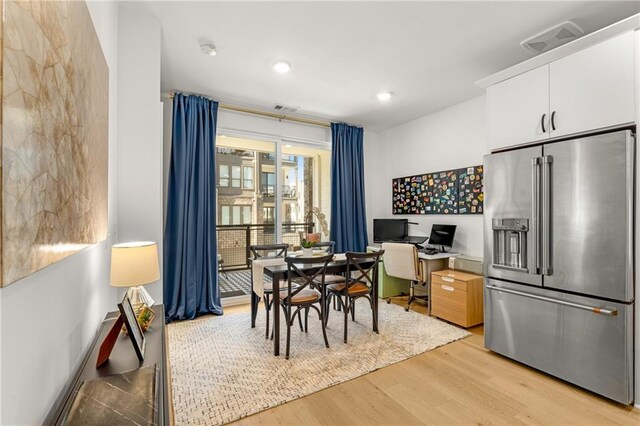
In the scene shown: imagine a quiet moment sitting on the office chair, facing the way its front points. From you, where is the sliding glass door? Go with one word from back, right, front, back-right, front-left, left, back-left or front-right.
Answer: back-left

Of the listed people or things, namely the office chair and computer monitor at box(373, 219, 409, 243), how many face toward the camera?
1

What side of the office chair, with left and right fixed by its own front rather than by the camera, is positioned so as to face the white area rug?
back

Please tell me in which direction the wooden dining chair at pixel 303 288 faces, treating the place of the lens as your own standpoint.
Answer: facing away from the viewer and to the left of the viewer

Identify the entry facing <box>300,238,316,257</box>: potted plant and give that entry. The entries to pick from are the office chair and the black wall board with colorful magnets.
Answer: the black wall board with colorful magnets
